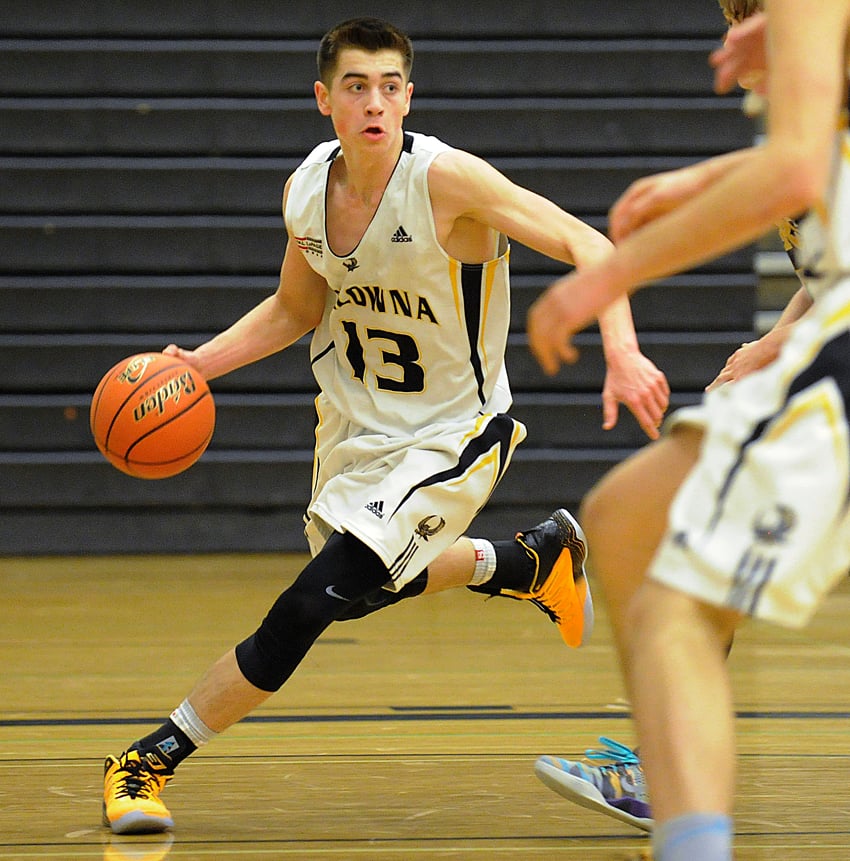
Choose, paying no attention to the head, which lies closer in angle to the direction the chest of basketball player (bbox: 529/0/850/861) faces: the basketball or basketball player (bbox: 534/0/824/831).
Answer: the basketball

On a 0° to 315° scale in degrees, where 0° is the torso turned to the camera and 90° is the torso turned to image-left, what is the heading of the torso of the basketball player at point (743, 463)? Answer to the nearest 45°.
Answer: approximately 90°

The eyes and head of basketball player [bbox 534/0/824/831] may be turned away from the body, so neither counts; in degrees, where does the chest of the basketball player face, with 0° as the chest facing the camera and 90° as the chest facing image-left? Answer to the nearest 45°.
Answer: approximately 90°

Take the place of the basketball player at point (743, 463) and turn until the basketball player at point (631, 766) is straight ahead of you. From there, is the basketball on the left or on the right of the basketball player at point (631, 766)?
left

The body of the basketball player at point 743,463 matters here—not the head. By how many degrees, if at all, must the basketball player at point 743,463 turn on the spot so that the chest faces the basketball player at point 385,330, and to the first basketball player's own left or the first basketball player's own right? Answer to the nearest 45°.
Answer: approximately 45° to the first basketball player's own right
